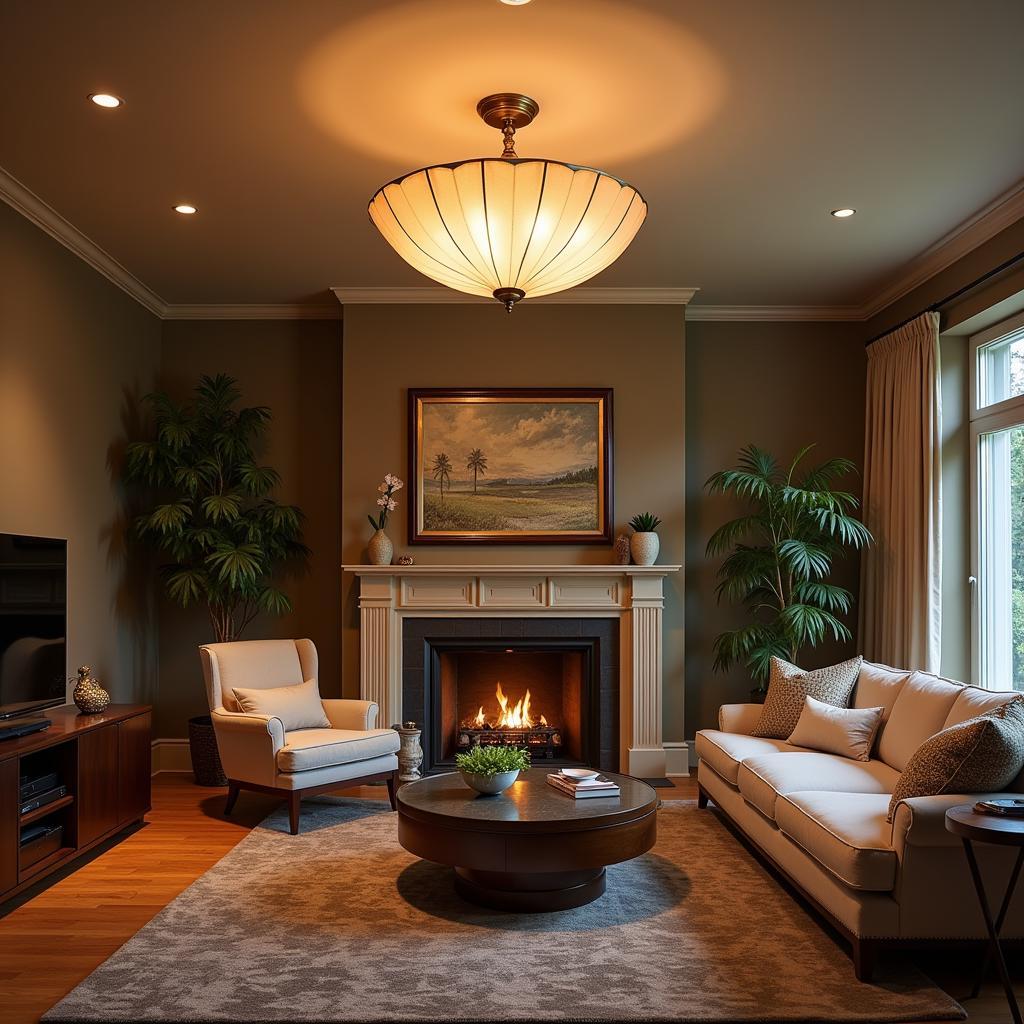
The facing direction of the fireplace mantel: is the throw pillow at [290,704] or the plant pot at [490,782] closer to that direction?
the plant pot

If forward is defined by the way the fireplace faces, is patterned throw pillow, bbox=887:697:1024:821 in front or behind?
in front

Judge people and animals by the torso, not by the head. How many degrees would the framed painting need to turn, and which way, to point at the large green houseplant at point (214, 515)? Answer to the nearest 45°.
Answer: approximately 90° to its right

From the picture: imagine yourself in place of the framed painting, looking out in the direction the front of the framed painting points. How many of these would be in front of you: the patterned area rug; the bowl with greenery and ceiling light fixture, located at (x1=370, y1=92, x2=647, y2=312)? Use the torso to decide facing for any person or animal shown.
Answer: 3

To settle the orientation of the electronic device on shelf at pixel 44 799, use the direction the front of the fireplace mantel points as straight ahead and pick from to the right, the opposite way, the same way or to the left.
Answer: to the left

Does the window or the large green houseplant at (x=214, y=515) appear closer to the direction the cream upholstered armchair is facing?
the window

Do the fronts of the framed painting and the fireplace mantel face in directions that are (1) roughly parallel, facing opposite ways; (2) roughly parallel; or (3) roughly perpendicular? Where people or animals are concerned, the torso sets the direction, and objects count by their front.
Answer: roughly parallel

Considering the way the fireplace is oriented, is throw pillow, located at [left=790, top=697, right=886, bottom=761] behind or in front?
in front

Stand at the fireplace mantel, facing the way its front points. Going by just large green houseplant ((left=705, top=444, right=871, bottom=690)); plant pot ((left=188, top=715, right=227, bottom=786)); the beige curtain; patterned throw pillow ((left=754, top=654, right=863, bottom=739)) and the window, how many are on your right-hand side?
1

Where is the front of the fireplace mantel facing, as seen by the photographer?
facing the viewer

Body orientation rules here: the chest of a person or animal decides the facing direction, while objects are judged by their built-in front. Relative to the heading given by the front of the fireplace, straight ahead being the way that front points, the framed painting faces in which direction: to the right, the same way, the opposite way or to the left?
the same way

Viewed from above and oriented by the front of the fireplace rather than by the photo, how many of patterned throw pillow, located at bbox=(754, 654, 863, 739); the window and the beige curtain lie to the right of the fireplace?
0

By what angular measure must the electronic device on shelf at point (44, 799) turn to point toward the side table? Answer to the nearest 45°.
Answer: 0° — it already faces it

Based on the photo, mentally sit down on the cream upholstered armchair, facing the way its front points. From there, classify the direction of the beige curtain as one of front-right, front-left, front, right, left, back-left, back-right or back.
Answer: front-left

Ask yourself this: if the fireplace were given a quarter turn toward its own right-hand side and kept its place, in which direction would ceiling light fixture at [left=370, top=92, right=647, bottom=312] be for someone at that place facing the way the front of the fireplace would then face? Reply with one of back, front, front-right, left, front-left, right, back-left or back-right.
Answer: left

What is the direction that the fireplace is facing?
toward the camera
